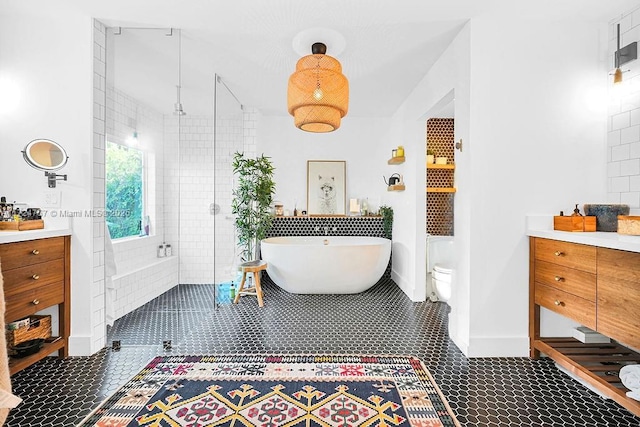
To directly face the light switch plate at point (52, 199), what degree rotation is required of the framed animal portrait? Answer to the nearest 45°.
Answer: approximately 45° to its right

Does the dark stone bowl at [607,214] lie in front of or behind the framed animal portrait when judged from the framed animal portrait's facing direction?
in front

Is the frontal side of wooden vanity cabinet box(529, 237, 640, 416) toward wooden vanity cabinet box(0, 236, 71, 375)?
yes

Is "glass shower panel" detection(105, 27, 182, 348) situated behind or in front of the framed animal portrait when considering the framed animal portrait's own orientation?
in front

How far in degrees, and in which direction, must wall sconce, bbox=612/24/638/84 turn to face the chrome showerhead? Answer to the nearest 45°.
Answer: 0° — it already faces it

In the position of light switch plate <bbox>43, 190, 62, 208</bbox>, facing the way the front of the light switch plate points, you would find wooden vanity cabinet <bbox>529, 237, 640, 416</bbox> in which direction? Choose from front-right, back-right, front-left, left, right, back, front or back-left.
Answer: front-left

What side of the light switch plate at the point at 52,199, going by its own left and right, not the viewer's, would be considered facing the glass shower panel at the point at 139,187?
left

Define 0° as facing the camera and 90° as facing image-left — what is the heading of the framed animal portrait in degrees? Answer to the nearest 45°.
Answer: approximately 0°

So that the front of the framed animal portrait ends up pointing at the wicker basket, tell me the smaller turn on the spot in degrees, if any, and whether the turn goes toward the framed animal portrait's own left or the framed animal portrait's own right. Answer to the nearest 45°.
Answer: approximately 45° to the framed animal portrait's own right

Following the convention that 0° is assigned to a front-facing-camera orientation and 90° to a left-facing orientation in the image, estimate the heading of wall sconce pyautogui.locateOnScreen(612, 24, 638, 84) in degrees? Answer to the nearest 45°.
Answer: approximately 45°

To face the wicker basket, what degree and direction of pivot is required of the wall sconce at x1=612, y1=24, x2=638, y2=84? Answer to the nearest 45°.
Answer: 0° — it already faces it

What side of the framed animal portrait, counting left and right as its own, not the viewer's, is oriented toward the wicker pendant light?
front

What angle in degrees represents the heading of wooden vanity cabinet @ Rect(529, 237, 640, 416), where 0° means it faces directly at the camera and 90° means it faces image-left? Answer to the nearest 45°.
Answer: approximately 45°

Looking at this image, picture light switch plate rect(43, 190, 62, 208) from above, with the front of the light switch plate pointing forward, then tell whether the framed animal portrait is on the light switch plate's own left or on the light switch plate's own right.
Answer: on the light switch plate's own left

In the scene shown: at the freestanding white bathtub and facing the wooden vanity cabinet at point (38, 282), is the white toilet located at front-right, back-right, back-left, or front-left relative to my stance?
back-left
